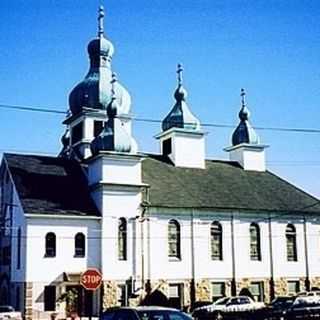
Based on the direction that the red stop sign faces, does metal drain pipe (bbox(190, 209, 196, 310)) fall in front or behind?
behind

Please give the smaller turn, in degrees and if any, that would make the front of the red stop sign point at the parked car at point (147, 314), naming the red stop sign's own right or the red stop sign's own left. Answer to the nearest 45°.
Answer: approximately 45° to the red stop sign's own left

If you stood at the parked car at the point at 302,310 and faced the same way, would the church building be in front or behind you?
in front

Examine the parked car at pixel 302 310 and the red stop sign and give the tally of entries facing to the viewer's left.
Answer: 1

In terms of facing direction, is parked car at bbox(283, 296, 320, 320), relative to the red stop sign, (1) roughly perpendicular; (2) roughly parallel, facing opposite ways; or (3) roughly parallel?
roughly perpendicular

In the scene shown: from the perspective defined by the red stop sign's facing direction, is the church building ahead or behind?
behind

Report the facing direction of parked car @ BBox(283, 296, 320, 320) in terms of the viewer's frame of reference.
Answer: facing to the left of the viewer

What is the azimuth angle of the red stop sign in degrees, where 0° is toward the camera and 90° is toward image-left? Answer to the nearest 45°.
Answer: approximately 0°

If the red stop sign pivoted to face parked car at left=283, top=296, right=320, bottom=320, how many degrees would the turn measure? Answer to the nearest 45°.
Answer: approximately 135° to its left

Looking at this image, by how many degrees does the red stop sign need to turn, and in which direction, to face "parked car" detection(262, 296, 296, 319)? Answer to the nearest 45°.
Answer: approximately 135° to its left

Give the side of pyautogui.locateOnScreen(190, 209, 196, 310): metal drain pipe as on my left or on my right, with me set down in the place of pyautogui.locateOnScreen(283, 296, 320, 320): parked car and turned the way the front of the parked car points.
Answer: on my right
